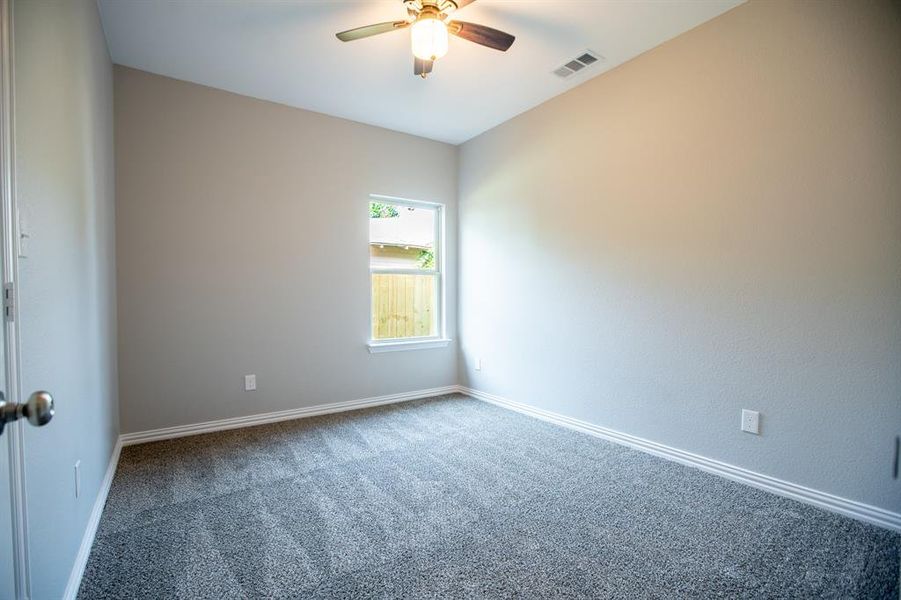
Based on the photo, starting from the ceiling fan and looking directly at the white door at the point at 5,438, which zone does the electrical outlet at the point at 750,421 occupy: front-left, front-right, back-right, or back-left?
back-left

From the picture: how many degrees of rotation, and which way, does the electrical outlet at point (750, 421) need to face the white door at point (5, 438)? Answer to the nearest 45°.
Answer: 0° — it already faces it

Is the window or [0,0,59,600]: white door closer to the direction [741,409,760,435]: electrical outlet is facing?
the white door

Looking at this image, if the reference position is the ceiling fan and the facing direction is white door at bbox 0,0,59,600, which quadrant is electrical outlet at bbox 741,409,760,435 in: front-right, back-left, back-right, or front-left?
back-left

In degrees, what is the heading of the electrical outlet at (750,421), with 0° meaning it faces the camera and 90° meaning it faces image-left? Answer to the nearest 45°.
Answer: approximately 45°

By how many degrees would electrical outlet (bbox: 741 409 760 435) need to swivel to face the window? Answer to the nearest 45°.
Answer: approximately 45° to its right
